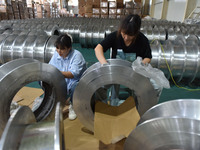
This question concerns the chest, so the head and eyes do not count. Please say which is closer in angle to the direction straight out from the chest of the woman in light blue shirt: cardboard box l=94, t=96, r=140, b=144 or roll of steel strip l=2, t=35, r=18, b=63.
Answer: the cardboard box

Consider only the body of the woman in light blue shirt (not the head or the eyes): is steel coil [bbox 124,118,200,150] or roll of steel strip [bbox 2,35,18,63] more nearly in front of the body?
the steel coil

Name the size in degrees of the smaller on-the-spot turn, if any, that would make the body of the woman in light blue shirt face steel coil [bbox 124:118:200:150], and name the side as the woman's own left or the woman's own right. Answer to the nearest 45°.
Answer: approximately 45° to the woman's own left

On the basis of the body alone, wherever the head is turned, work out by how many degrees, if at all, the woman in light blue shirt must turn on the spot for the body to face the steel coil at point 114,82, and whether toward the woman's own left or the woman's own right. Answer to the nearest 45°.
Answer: approximately 90° to the woman's own left
